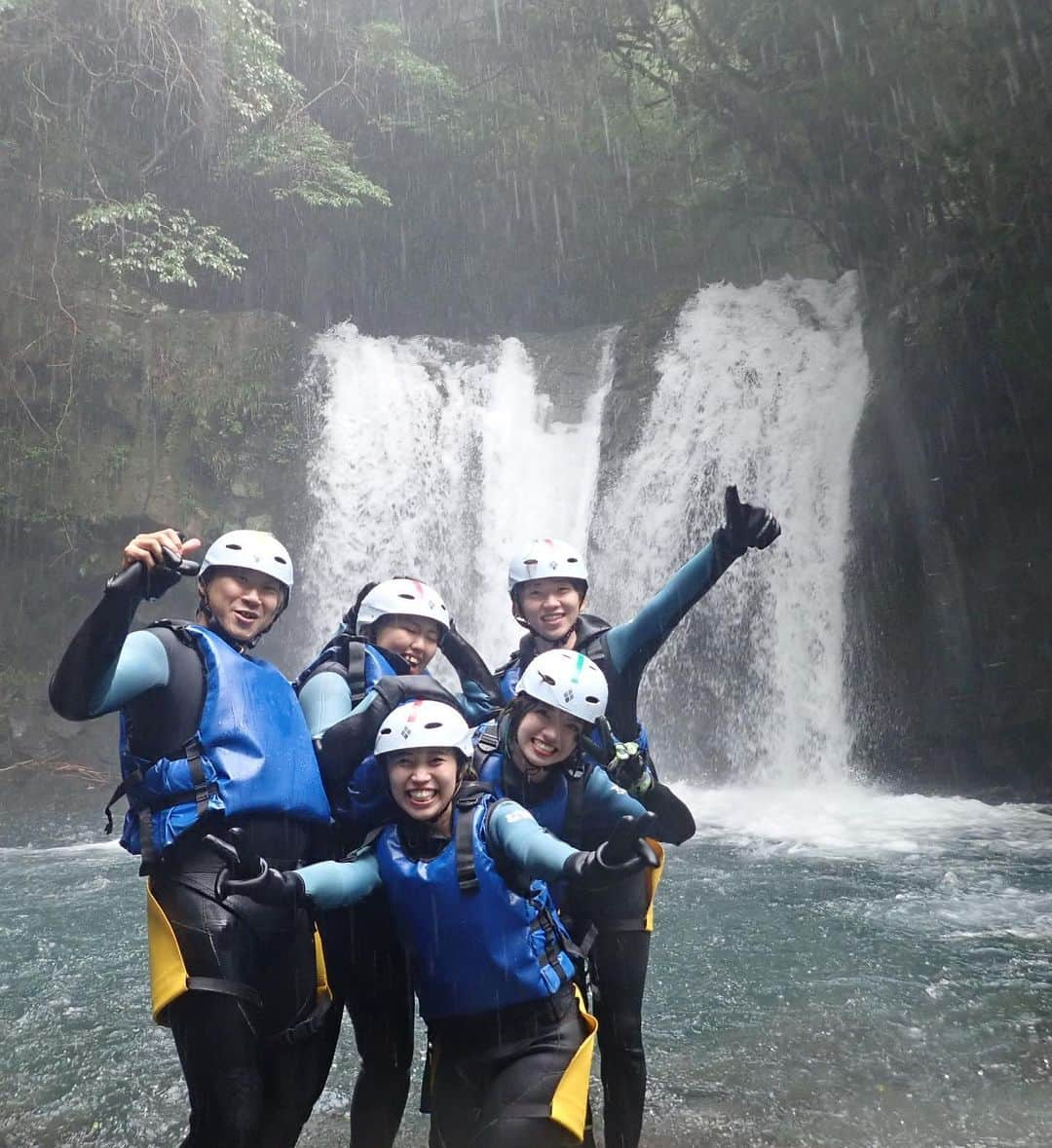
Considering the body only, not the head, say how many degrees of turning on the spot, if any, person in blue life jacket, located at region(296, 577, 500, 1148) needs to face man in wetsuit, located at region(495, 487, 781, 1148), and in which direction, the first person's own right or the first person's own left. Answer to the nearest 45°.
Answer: approximately 45° to the first person's own left

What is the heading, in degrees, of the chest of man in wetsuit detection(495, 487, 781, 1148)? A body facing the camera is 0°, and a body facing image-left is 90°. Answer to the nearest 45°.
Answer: approximately 0°

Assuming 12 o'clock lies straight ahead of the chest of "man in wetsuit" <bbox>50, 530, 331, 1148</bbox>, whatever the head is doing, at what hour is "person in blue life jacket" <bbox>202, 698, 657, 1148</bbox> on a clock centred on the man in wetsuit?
The person in blue life jacket is roughly at 11 o'clock from the man in wetsuit.

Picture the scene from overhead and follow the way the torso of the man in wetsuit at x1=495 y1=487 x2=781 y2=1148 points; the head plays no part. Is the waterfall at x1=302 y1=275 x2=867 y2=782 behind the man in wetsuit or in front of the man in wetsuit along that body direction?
behind

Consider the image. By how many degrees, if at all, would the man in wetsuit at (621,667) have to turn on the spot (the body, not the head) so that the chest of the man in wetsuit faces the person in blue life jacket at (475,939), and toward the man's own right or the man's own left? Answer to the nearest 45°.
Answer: approximately 45° to the man's own right

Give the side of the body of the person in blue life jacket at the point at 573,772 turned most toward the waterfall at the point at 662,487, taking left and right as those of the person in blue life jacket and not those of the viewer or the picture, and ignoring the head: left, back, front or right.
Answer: back

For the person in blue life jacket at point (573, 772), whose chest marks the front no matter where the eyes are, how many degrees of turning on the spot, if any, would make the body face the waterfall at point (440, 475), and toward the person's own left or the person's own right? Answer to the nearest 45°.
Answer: approximately 180°

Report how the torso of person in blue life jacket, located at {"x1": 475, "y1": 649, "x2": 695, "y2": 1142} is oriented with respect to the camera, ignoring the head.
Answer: toward the camera

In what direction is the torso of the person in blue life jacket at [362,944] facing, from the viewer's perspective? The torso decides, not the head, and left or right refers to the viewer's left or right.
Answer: facing the viewer and to the right of the viewer

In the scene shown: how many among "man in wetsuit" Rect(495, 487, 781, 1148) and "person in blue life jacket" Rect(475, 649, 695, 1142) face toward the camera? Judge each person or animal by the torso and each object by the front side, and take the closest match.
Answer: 2
